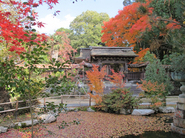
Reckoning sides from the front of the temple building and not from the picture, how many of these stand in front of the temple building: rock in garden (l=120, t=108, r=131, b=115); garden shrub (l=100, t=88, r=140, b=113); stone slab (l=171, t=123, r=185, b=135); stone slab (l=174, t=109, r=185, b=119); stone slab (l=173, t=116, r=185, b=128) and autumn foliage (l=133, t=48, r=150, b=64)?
5

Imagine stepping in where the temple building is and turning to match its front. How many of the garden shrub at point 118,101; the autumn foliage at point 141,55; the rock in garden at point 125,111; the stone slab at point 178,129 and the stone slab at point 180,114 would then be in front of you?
4

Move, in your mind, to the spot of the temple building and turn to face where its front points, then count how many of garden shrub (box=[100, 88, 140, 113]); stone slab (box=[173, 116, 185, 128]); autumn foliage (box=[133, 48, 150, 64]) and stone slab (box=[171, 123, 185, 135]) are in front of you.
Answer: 3

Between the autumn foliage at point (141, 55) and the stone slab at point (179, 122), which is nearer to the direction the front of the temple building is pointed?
the stone slab

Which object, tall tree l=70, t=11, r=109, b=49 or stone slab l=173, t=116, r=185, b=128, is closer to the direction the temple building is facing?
the stone slab

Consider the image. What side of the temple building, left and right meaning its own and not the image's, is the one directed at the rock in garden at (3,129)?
front

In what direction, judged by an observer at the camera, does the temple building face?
facing the viewer

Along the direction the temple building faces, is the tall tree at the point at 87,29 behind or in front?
behind

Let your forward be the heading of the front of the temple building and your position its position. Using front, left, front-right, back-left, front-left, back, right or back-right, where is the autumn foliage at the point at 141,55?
back-left

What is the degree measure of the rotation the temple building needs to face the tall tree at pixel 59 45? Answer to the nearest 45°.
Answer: approximately 90° to its right

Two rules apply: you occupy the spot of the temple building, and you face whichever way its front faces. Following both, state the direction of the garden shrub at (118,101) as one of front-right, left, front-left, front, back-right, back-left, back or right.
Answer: front

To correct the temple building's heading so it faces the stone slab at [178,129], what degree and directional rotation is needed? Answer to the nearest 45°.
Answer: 0° — it already faces it

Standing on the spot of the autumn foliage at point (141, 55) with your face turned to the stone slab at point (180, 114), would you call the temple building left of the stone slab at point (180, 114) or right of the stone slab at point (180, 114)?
right

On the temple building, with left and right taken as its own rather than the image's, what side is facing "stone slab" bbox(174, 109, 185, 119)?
front

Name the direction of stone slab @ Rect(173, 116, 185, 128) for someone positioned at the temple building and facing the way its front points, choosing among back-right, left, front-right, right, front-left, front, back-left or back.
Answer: front
